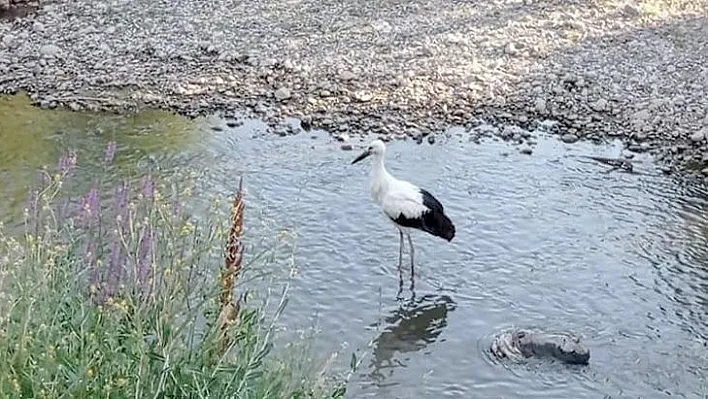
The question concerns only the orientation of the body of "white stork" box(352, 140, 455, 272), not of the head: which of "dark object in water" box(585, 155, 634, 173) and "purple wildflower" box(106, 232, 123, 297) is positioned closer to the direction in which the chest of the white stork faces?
the purple wildflower

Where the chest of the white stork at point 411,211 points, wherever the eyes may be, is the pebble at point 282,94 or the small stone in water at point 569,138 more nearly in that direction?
the pebble

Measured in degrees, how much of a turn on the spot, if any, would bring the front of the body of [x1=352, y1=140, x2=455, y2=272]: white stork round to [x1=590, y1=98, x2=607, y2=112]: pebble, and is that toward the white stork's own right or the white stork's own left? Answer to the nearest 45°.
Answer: approximately 135° to the white stork's own right

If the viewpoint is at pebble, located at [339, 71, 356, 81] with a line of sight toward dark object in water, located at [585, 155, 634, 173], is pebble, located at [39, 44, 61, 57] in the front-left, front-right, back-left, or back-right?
back-right

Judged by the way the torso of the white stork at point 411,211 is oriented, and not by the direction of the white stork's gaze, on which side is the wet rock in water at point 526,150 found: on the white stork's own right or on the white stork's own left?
on the white stork's own right

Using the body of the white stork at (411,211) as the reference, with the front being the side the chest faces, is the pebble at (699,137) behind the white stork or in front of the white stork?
behind

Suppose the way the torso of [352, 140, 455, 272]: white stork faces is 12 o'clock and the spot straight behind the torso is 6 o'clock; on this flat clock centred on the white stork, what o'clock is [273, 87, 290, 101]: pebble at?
The pebble is roughly at 2 o'clock from the white stork.

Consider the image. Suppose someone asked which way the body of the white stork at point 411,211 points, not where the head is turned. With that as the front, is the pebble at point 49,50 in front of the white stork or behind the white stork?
in front

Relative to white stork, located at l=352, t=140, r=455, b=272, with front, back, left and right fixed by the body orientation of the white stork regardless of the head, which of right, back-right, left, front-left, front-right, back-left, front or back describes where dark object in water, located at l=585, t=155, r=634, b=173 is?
back-right

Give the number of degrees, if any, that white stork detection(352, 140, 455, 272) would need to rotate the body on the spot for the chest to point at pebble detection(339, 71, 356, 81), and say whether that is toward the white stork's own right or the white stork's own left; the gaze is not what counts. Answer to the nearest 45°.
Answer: approximately 90° to the white stork's own right

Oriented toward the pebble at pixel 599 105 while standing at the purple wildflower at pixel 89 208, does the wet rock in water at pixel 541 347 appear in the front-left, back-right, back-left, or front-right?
front-right

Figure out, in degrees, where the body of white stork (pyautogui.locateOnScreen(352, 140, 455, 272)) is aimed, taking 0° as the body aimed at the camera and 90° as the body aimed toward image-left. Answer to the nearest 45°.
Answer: approximately 90°

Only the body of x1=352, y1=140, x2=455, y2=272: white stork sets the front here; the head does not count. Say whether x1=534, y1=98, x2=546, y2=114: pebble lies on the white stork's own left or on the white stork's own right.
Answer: on the white stork's own right
